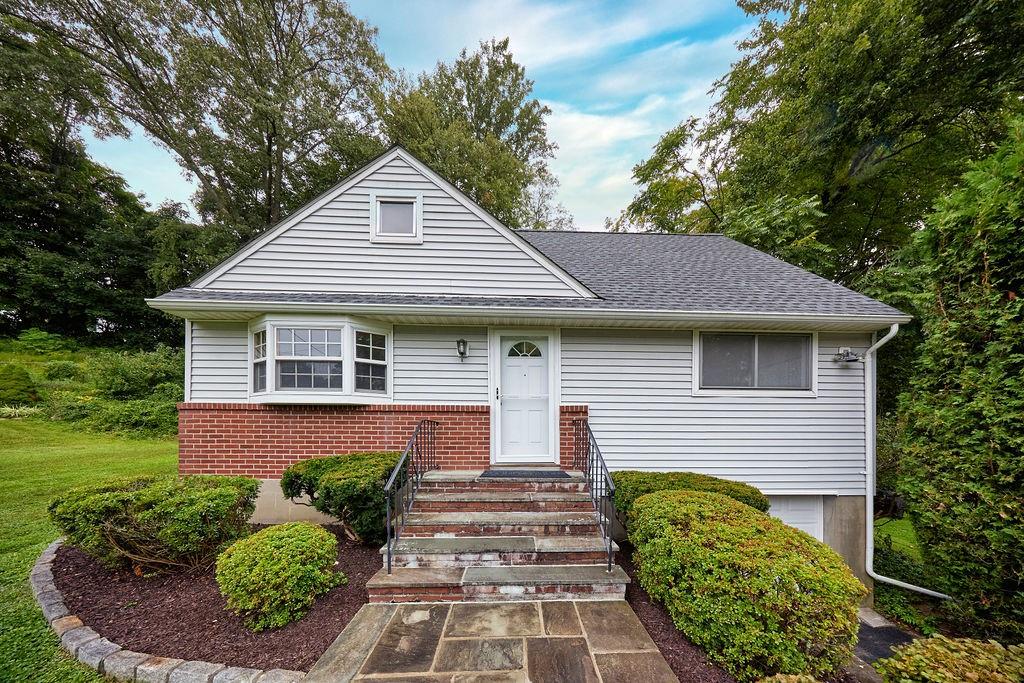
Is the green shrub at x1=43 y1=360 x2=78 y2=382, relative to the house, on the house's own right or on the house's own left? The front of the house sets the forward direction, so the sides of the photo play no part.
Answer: on the house's own right

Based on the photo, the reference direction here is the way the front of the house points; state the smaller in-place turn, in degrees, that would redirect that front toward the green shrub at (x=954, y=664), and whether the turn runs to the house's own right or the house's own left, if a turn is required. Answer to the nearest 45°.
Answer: approximately 45° to the house's own left

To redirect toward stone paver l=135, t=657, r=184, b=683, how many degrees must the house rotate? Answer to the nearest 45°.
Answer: approximately 45° to its right

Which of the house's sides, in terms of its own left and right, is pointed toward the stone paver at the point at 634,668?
front

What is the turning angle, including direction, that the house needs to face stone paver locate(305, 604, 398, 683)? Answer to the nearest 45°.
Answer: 0° — it already faces it

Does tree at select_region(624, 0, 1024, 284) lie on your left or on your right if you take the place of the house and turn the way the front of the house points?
on your left

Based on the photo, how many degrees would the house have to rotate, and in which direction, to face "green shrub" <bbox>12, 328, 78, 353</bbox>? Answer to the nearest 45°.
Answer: approximately 135° to its right

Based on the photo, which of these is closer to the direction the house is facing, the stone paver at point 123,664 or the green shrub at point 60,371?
the stone paver

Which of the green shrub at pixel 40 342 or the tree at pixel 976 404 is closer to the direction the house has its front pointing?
the tree

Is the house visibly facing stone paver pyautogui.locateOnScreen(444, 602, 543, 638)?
yes

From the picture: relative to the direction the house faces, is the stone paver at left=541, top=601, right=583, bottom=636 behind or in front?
in front

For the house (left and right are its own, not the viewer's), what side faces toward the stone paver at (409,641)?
front

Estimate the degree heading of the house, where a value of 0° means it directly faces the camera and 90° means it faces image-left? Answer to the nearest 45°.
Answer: approximately 0°
